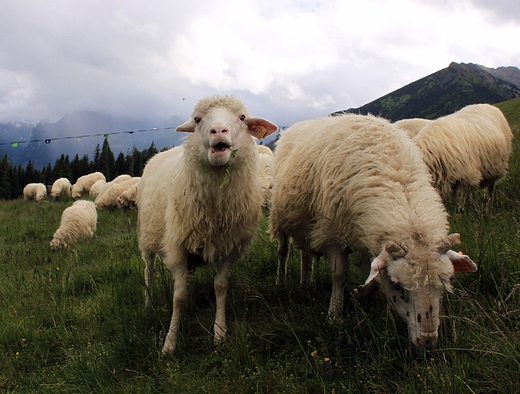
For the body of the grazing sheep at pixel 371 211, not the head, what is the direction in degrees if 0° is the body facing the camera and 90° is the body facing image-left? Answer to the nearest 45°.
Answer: approximately 315°

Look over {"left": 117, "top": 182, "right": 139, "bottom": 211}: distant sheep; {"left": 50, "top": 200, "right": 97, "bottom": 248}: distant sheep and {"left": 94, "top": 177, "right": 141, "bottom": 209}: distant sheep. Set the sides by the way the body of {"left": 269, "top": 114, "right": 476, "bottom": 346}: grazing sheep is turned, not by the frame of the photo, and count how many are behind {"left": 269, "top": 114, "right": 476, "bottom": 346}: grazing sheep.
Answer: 3

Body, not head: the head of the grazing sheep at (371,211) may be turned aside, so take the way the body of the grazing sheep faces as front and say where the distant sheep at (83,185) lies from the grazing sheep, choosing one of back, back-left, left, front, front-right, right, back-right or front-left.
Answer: back

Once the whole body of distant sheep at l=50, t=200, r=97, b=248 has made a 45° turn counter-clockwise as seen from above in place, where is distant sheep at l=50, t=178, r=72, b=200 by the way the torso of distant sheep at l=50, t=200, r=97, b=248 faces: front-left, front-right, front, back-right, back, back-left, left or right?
back

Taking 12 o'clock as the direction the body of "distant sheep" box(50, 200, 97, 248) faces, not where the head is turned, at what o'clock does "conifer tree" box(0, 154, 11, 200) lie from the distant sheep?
The conifer tree is roughly at 4 o'clock from the distant sheep.

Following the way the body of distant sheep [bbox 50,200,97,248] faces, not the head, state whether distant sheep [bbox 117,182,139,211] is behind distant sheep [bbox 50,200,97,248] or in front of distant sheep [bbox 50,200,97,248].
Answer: behind
